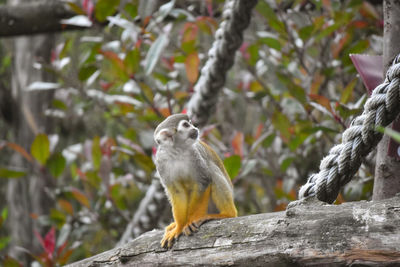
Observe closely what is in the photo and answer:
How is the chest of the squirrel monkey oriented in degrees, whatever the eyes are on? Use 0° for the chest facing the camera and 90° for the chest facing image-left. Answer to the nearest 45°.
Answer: approximately 45°

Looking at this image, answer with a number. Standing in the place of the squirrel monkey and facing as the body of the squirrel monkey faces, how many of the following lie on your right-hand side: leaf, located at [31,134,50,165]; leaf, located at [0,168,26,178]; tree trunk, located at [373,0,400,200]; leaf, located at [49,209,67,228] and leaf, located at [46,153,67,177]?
4

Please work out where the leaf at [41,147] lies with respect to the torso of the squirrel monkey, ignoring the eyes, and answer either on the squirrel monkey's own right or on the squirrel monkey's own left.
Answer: on the squirrel monkey's own right

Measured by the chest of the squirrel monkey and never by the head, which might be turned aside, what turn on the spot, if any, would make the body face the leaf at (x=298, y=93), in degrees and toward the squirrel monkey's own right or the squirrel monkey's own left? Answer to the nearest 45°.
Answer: approximately 180°

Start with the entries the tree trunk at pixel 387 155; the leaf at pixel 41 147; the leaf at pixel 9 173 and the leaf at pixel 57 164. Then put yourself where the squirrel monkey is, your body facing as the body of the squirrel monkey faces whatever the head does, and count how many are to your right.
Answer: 3

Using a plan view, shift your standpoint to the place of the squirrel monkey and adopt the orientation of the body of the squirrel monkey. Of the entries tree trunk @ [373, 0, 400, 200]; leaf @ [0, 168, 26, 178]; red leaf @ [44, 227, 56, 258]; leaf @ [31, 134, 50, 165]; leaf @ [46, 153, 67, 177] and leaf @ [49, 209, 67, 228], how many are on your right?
5

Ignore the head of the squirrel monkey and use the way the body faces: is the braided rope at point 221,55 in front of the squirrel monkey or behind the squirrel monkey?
behind

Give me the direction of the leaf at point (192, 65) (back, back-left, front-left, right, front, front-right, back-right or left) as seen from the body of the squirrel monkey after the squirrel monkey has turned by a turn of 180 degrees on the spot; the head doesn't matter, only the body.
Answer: front-left

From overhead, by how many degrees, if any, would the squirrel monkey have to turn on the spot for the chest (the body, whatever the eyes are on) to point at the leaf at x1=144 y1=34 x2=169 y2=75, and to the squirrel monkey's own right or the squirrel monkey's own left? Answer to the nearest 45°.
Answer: approximately 135° to the squirrel monkey's own right

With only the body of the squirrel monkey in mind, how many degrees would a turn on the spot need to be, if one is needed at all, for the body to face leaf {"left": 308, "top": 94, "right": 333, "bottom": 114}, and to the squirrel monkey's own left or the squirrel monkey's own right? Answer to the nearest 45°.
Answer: approximately 180°

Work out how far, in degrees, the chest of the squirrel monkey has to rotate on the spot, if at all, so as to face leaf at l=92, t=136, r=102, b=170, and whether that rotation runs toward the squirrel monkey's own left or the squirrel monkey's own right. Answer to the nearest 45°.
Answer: approximately 90° to the squirrel monkey's own right
